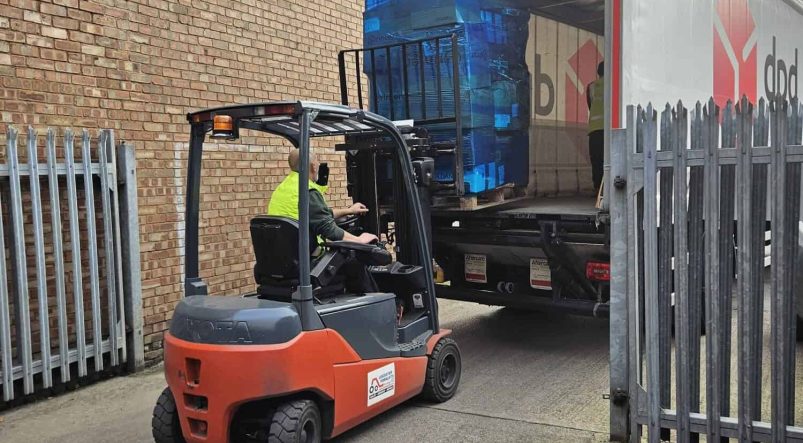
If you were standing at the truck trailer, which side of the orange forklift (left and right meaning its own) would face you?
front

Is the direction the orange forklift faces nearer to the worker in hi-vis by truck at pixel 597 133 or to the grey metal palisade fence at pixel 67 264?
the worker in hi-vis by truck

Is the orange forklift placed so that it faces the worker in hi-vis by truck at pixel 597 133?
yes

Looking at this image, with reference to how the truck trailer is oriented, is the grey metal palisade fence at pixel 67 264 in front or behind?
behind

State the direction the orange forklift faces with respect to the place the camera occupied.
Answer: facing away from the viewer and to the right of the viewer

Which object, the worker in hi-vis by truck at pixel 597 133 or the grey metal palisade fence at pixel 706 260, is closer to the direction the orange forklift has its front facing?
the worker in hi-vis by truck

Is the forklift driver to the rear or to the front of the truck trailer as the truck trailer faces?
to the rear

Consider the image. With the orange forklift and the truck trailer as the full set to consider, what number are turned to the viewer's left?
0

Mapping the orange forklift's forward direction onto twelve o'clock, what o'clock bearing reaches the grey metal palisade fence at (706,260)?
The grey metal palisade fence is roughly at 2 o'clock from the orange forklift.

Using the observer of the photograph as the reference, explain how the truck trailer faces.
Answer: facing away from the viewer and to the right of the viewer
